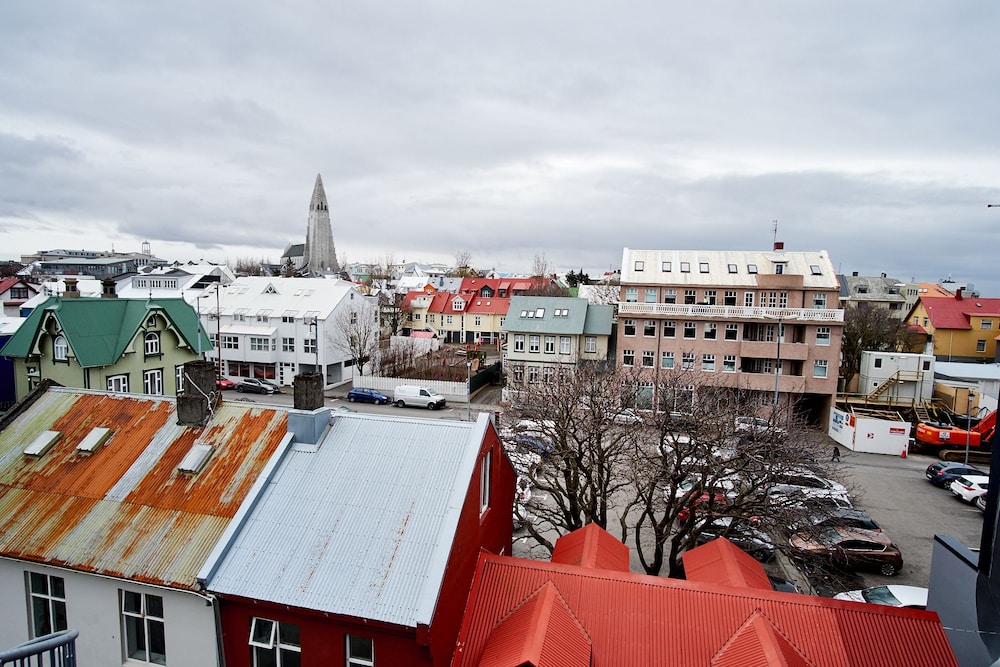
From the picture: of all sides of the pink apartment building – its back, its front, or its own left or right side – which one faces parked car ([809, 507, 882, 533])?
front

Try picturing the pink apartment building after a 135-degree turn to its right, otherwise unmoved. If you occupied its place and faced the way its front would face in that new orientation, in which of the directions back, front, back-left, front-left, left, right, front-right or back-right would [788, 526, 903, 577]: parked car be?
back-left

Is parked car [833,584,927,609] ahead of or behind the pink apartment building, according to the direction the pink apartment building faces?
ahead

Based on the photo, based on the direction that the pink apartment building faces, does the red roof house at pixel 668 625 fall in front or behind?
in front

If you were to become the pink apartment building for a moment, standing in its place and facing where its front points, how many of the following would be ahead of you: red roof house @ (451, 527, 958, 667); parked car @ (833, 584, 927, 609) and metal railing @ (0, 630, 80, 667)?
3

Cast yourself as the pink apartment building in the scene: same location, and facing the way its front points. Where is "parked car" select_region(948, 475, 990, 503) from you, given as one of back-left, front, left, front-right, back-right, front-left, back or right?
front-left

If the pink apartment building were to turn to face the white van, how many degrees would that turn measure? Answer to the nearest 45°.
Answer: approximately 90° to its right

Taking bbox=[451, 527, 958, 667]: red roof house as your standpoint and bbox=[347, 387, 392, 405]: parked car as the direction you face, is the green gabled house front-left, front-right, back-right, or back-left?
front-left

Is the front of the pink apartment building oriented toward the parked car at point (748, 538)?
yes

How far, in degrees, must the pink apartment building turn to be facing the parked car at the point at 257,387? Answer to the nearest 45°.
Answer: approximately 90° to its right

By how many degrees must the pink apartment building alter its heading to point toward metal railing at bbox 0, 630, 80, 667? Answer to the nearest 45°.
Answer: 0° — it already faces it

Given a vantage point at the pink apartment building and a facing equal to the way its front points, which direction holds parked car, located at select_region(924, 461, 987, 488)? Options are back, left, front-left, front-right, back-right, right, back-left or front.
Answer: front-left

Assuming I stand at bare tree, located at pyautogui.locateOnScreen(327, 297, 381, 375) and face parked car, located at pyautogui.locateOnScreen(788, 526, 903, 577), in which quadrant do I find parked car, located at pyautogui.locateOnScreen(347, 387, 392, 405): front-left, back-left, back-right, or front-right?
front-right

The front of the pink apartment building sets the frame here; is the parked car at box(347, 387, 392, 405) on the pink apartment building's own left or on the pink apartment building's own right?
on the pink apartment building's own right

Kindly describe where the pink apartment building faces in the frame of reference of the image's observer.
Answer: facing the viewer

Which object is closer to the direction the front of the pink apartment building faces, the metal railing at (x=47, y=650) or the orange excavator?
the metal railing

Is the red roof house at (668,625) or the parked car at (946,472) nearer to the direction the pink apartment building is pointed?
the red roof house

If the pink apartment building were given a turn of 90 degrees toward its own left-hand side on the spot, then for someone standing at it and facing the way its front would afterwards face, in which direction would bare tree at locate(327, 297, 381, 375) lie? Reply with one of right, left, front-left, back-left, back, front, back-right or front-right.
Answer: back
